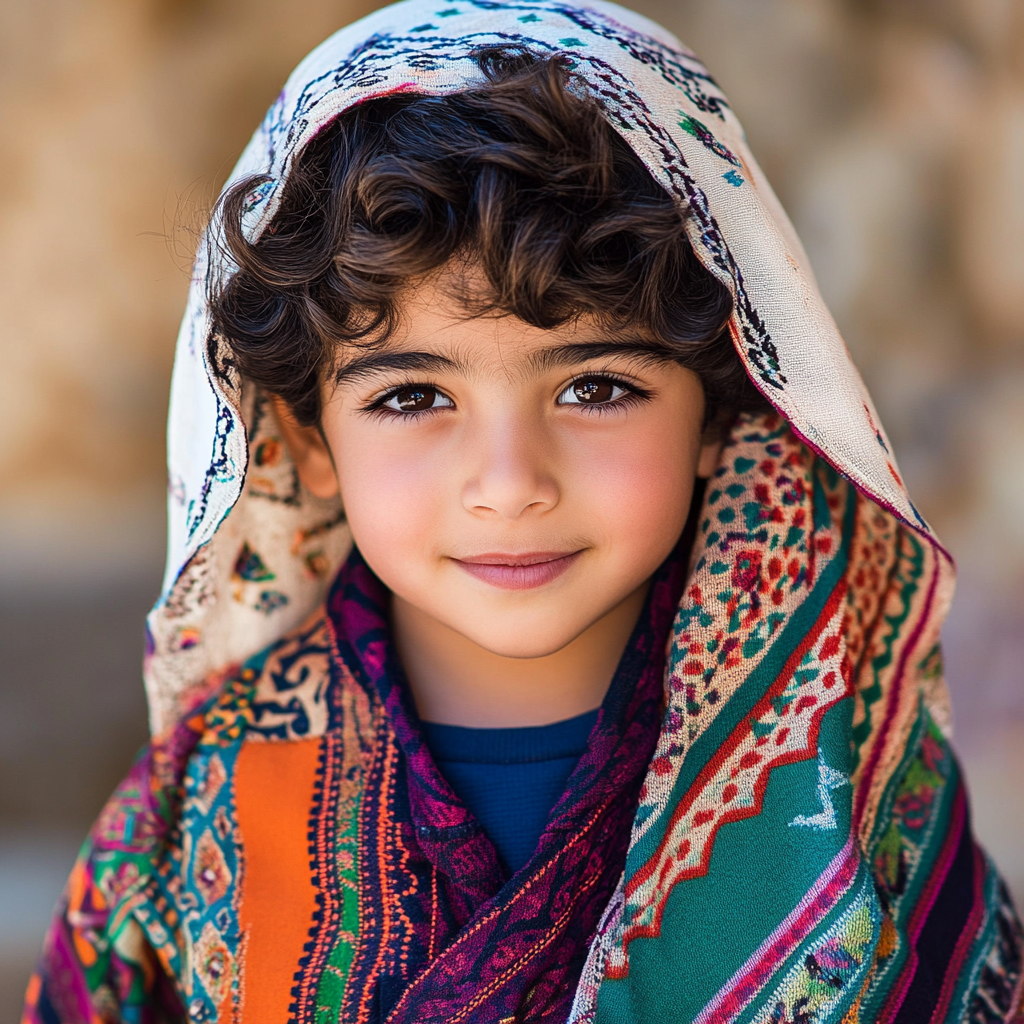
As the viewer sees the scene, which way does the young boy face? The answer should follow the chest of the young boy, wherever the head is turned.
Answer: toward the camera
